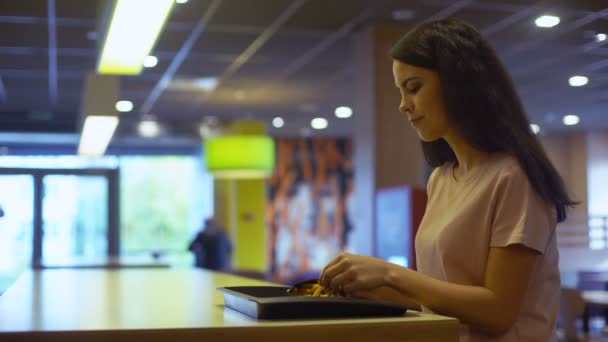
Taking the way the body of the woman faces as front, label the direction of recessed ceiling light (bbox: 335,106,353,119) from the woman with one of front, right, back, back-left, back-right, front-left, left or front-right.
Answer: right

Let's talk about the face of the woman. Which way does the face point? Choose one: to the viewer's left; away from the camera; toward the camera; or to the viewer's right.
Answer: to the viewer's left

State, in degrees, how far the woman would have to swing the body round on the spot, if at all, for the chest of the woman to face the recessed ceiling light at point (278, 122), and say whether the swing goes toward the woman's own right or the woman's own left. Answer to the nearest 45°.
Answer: approximately 90° to the woman's own right

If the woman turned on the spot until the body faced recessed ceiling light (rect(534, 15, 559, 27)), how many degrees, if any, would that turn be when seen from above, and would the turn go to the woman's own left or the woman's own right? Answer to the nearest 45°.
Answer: approximately 90° to the woman's own right

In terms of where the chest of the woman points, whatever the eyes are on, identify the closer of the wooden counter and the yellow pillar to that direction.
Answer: the wooden counter

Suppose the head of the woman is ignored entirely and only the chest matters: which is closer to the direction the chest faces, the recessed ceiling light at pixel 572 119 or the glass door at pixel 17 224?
the glass door

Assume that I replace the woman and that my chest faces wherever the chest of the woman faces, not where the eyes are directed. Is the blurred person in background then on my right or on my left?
on my right

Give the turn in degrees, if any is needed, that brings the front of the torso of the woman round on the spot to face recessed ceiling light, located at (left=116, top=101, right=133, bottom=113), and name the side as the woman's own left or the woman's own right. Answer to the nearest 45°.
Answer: approximately 45° to the woman's own right

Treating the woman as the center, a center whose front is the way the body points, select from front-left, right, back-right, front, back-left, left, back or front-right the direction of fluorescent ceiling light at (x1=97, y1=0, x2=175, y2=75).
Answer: front-right

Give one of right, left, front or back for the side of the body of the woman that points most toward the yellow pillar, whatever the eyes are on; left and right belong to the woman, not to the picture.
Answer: right

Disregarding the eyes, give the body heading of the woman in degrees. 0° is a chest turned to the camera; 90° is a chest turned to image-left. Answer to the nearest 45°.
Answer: approximately 90°
